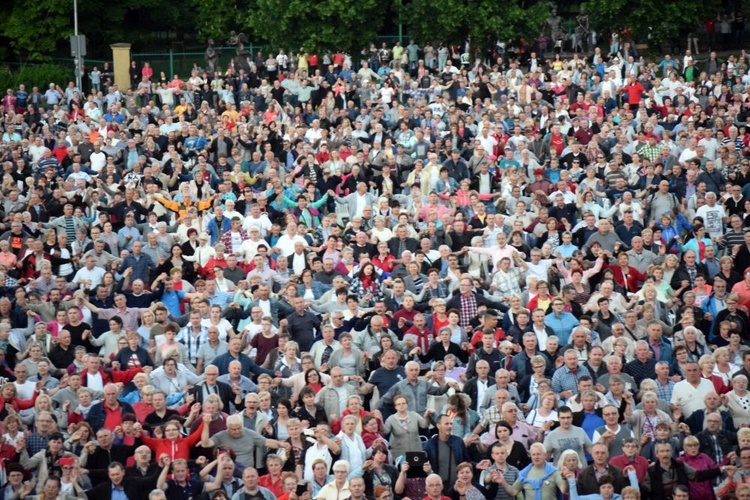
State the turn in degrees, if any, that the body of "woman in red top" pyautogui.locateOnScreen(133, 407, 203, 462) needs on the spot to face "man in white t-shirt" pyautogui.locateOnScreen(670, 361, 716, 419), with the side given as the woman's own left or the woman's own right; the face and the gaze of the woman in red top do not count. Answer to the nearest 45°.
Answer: approximately 90° to the woman's own left

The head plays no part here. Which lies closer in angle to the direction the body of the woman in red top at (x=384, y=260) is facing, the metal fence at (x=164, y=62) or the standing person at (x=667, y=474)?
the standing person

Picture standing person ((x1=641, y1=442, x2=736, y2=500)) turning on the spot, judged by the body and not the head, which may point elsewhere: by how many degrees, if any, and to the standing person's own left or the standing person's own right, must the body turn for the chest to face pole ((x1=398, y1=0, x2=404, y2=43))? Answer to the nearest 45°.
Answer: approximately 180°

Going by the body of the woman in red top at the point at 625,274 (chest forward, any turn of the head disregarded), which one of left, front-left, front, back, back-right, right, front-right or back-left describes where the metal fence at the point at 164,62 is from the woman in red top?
back-right

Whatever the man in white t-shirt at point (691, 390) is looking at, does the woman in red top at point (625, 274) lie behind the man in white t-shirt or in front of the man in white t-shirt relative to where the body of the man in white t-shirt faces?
behind

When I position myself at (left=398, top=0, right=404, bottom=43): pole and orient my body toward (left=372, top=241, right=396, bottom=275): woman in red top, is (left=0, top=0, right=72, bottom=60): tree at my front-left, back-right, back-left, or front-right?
back-right

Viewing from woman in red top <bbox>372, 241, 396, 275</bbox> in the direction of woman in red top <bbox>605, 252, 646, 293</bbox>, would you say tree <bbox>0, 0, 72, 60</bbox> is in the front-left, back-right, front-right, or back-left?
back-left

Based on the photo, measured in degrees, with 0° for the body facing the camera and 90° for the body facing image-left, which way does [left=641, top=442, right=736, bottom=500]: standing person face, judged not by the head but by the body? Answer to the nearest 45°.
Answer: approximately 0°

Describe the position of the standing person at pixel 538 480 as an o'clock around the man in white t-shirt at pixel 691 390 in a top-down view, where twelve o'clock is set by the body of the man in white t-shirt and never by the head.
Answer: The standing person is roughly at 1 o'clock from the man in white t-shirt.

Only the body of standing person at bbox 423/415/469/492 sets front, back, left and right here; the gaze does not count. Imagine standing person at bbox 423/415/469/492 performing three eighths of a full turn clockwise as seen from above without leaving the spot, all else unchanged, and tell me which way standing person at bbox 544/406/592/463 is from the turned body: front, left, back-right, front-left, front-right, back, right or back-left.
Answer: back-right
